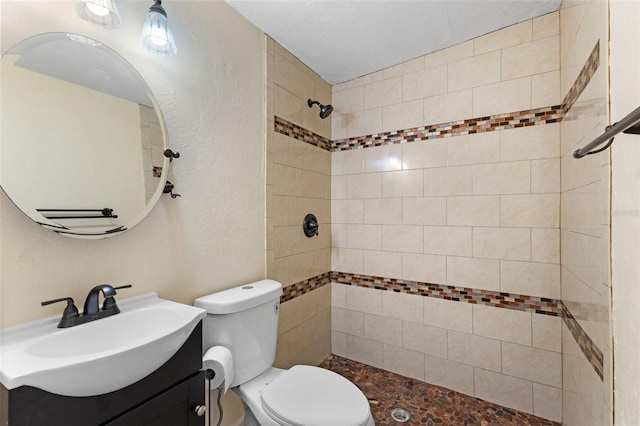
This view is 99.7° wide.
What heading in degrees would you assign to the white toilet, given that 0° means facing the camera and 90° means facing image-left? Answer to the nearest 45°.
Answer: approximately 315°

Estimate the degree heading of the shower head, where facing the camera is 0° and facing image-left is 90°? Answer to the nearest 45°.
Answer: approximately 315°
